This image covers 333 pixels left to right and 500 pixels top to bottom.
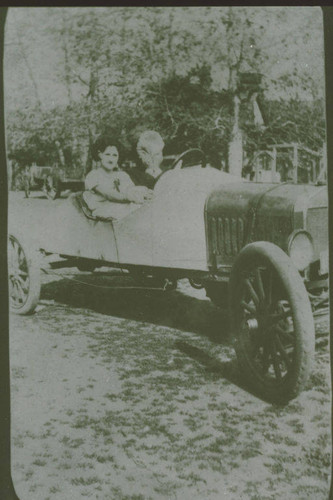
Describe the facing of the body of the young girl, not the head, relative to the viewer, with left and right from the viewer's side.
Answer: facing the viewer and to the right of the viewer
